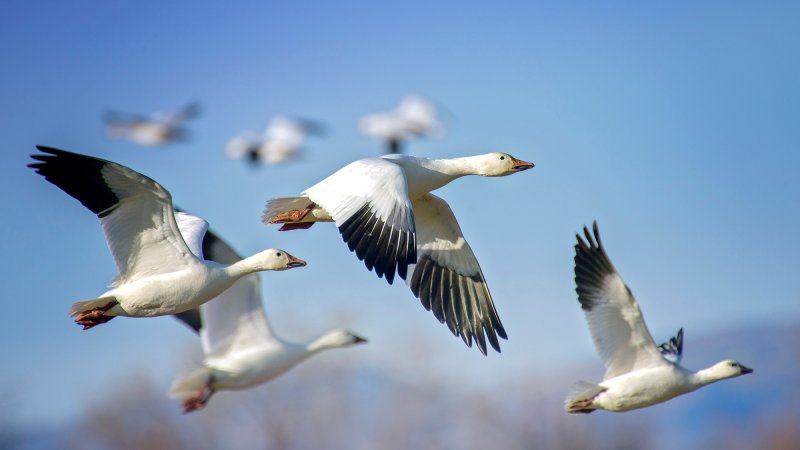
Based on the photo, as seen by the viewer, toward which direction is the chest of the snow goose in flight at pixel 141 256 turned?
to the viewer's right

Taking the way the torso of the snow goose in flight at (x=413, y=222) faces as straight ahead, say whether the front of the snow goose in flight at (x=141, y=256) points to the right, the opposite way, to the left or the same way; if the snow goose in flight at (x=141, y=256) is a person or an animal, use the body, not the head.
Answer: the same way

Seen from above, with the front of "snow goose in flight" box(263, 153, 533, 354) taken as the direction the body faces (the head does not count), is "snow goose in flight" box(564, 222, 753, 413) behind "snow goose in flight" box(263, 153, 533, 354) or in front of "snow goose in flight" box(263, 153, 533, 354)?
in front

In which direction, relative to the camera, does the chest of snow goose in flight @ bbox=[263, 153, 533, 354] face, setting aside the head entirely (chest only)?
to the viewer's right

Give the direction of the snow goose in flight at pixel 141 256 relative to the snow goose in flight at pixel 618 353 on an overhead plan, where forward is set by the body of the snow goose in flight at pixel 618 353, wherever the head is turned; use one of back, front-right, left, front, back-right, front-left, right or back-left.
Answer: back-right

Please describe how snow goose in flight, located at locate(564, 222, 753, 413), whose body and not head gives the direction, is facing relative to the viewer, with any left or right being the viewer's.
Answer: facing to the right of the viewer

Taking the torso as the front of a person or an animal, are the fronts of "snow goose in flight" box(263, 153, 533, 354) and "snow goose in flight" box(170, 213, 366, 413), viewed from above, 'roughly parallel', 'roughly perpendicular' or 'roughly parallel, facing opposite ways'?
roughly parallel

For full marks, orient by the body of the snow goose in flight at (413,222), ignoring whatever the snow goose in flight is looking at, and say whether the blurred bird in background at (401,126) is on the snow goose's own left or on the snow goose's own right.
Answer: on the snow goose's own left

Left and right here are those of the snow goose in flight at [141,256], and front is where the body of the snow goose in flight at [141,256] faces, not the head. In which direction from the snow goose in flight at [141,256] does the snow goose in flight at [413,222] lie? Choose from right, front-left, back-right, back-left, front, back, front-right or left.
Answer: front

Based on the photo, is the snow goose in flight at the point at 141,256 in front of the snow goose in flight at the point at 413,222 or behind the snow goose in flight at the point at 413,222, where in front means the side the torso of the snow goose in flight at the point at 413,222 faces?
behind

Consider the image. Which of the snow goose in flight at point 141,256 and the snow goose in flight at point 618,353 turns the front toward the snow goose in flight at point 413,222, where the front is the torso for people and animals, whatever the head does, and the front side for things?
the snow goose in flight at point 141,256

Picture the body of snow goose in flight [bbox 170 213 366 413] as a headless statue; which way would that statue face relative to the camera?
to the viewer's right
